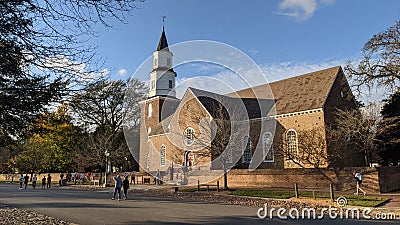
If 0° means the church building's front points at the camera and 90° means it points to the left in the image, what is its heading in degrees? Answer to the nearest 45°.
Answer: approximately 45°
